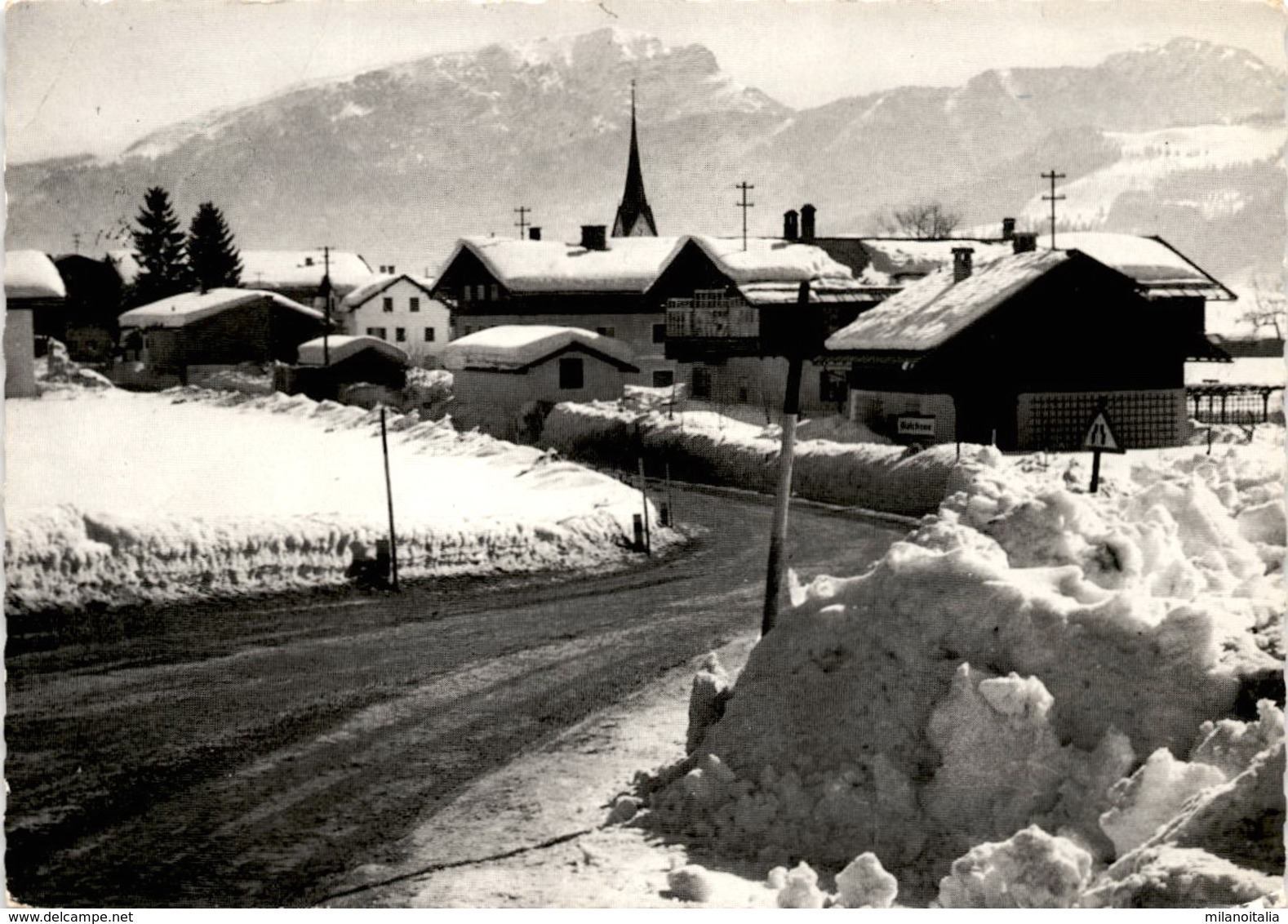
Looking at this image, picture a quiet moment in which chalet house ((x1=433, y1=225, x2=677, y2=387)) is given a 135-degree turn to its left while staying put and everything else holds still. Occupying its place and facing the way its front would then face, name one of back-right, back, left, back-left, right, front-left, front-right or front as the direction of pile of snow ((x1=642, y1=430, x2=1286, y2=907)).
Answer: right

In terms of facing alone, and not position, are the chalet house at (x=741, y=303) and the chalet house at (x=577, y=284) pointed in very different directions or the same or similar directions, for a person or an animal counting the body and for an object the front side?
same or similar directions

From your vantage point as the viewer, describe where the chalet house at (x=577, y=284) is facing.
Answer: facing the viewer and to the left of the viewer

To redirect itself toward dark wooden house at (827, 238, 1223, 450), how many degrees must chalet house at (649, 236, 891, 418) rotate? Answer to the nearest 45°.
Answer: approximately 90° to its left

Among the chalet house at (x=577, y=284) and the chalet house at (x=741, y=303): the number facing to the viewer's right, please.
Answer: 0

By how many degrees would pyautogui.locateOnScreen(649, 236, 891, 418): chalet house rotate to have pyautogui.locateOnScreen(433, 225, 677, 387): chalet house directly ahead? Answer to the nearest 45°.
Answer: approximately 90° to its right

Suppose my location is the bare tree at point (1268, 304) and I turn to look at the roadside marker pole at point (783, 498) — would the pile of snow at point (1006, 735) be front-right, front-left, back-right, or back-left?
front-left

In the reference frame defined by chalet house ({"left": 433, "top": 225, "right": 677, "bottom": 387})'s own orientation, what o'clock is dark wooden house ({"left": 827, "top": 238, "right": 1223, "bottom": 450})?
The dark wooden house is roughly at 10 o'clock from the chalet house.

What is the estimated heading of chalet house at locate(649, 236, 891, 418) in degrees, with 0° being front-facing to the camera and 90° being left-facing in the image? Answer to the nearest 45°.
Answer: approximately 45°

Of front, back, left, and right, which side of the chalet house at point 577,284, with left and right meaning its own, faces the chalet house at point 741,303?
left
